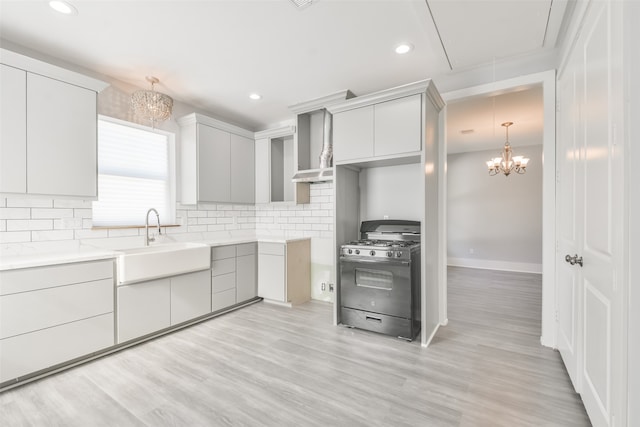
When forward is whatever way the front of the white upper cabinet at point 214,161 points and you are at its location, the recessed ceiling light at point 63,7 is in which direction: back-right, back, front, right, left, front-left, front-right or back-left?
right

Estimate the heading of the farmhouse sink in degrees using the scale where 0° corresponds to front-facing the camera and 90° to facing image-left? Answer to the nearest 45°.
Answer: approximately 315°

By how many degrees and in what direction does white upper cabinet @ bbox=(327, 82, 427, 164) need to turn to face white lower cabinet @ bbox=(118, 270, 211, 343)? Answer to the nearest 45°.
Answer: approximately 45° to its right

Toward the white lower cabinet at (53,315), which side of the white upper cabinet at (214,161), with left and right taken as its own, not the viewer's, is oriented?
right

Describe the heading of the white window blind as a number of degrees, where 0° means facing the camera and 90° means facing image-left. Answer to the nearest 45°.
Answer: approximately 315°

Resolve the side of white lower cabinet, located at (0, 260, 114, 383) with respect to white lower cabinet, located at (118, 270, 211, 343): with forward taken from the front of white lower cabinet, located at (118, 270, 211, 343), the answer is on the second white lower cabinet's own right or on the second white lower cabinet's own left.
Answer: on the second white lower cabinet's own right

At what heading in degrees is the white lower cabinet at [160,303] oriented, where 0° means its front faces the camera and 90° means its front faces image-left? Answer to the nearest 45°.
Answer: approximately 315°

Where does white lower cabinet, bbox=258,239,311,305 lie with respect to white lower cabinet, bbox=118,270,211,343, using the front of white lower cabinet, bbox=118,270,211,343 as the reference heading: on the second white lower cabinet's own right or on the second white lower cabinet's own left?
on the second white lower cabinet's own left
